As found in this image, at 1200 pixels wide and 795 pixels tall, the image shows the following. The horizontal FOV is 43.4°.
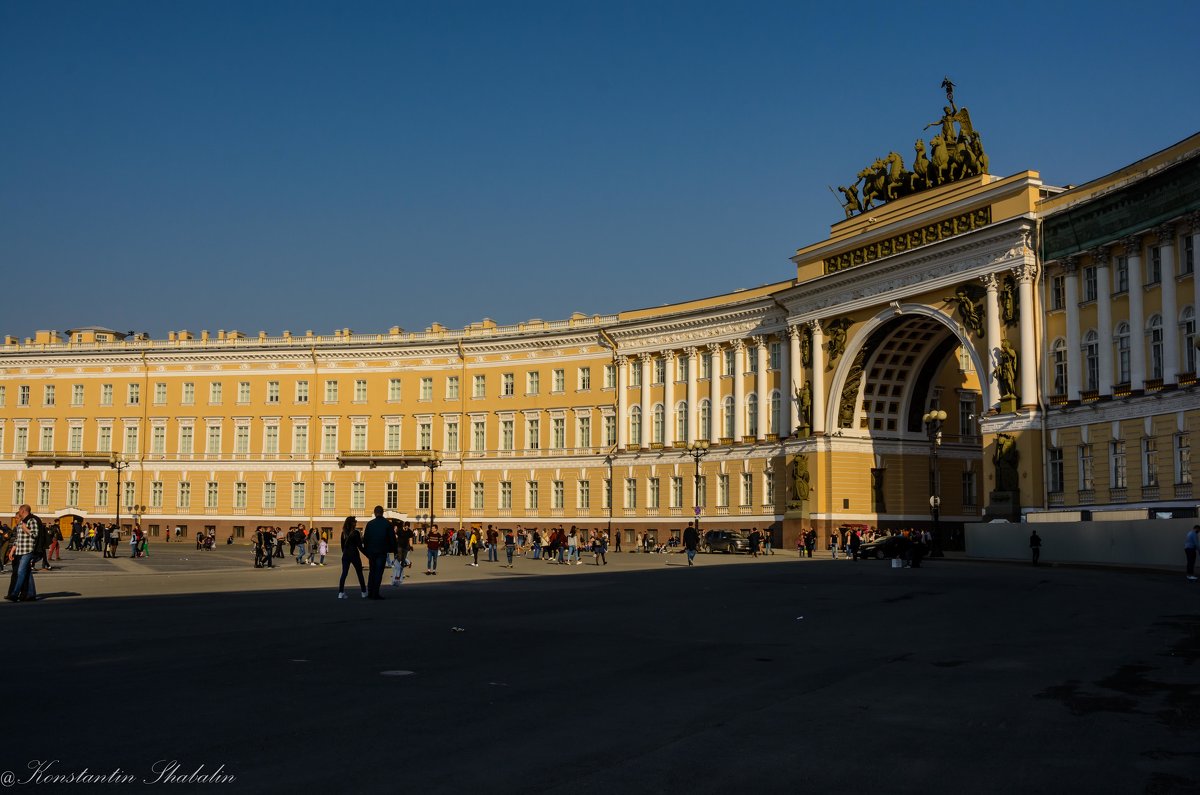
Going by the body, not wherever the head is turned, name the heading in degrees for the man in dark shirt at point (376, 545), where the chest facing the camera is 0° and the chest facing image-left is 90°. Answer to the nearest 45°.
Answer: approximately 180°
